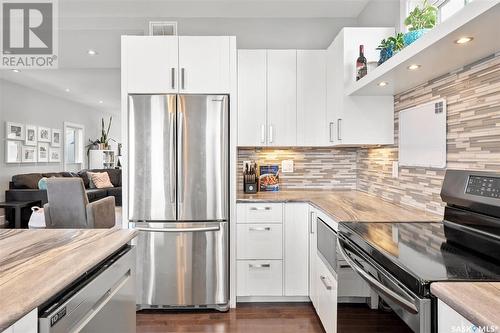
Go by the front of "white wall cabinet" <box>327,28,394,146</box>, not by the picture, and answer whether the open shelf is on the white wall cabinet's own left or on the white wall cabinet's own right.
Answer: on the white wall cabinet's own left

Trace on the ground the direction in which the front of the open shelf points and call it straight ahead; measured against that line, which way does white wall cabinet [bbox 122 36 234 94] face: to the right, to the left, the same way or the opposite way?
to the left

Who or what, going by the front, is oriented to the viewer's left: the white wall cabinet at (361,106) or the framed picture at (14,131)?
the white wall cabinet

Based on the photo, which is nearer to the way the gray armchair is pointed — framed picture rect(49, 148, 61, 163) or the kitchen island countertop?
the framed picture

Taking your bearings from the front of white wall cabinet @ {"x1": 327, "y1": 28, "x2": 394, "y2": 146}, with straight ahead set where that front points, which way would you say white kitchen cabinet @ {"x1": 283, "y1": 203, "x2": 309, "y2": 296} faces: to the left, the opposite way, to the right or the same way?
to the left

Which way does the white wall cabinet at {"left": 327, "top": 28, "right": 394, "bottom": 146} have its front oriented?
to the viewer's left

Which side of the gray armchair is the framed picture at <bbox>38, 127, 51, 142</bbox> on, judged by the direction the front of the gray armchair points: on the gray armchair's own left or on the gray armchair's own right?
on the gray armchair's own left

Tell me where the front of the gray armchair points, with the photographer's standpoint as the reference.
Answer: facing away from the viewer and to the right of the viewer

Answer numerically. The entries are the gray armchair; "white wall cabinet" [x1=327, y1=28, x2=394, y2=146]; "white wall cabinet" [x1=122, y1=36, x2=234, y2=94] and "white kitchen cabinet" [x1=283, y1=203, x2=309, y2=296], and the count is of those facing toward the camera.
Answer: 2

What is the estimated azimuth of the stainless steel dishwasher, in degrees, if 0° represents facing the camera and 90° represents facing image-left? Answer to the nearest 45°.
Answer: approximately 315°

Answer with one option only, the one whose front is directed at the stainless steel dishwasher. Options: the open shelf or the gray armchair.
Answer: the open shelf
